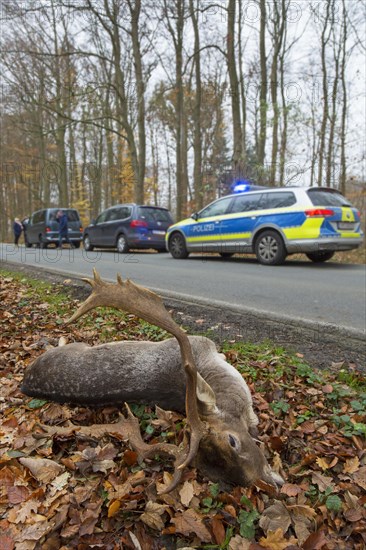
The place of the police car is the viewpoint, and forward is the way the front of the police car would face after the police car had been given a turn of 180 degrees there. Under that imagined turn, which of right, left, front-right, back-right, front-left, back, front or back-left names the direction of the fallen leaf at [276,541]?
front-right

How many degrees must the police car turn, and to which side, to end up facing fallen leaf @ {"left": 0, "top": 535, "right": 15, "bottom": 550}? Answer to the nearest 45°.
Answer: approximately 135° to its left

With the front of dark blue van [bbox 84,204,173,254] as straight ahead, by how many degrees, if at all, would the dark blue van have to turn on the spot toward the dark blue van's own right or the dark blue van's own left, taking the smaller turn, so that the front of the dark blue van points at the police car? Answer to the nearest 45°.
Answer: approximately 180°

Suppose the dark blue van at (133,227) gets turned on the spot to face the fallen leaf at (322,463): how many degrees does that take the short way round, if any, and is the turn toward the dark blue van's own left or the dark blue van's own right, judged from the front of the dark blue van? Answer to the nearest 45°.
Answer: approximately 135° to the dark blue van's own left

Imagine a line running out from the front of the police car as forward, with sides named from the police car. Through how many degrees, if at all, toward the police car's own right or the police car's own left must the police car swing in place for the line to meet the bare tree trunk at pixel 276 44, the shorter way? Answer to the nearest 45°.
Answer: approximately 45° to the police car's own right

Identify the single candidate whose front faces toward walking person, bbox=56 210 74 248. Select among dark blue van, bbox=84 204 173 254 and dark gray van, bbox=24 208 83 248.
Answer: dark blue van, bbox=84 204 173 254

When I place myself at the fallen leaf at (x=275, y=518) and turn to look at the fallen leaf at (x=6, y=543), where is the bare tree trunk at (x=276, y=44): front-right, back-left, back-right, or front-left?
back-right

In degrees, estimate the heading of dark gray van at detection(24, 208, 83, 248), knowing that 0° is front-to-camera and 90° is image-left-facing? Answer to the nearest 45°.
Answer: approximately 135°

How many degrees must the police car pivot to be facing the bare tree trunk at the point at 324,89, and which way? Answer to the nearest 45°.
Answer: approximately 45° to its right

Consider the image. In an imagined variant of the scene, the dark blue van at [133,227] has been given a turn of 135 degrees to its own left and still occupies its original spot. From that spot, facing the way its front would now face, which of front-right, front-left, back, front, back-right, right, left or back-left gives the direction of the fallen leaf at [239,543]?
front

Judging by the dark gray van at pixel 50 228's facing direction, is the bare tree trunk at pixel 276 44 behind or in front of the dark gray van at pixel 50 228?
behind

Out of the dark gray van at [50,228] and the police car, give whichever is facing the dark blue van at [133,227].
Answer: the police car
